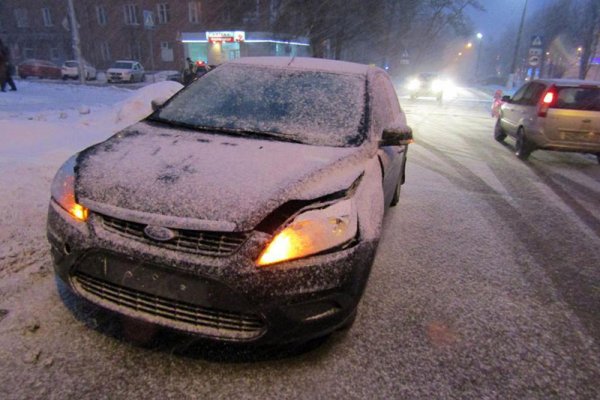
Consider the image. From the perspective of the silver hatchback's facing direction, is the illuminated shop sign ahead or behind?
ahead

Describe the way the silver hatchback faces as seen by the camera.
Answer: facing away from the viewer and to the left of the viewer

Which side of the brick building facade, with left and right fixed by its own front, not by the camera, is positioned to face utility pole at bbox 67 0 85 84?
front

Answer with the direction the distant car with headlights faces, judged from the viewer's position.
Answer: facing the viewer

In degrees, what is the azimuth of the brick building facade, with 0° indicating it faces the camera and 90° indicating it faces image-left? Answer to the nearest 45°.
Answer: approximately 0°

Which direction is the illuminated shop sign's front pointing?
toward the camera

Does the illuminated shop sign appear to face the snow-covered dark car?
yes

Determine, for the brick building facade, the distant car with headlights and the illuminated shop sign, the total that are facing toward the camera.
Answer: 3

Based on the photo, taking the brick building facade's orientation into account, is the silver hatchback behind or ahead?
ahead

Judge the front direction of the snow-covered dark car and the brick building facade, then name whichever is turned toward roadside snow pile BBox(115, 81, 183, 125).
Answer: the brick building facade

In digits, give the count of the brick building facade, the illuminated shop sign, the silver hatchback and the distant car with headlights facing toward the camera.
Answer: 3

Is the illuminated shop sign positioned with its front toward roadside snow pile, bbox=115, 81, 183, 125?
yes

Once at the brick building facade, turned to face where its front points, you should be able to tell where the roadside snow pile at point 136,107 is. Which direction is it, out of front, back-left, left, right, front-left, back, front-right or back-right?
front

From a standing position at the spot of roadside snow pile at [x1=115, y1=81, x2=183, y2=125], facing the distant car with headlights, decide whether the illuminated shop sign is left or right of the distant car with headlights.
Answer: left
